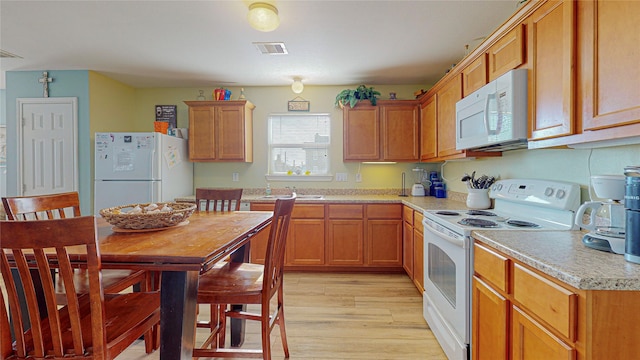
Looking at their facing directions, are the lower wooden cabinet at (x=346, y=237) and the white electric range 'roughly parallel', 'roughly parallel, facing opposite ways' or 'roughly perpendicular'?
roughly perpendicular

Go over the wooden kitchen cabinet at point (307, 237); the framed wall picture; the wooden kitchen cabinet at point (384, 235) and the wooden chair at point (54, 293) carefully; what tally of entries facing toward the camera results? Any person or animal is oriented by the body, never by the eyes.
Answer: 3

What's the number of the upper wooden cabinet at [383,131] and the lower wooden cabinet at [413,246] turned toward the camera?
1

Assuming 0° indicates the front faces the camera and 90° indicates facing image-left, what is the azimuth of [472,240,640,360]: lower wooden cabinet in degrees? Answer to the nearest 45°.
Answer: approximately 45°

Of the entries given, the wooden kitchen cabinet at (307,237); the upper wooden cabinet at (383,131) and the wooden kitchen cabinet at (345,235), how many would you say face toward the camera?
3

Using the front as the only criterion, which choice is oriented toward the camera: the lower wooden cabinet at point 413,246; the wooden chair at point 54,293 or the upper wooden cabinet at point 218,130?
the upper wooden cabinet

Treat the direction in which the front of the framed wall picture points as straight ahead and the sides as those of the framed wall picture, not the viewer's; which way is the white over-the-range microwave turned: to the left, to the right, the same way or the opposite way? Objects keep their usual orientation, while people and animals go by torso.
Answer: to the right

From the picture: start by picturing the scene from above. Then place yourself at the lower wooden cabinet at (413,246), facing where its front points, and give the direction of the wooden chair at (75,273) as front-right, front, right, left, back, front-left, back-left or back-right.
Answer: front-left

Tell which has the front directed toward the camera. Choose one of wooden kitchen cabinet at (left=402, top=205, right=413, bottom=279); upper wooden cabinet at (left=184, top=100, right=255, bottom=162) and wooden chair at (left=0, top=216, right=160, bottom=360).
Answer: the upper wooden cabinet

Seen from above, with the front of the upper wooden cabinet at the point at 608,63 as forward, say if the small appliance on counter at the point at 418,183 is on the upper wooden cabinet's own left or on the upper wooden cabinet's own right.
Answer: on the upper wooden cabinet's own right

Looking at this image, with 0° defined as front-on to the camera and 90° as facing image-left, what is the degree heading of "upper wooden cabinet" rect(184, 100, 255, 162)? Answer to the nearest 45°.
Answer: approximately 0°

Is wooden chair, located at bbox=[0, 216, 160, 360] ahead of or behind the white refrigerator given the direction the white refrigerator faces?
ahead
